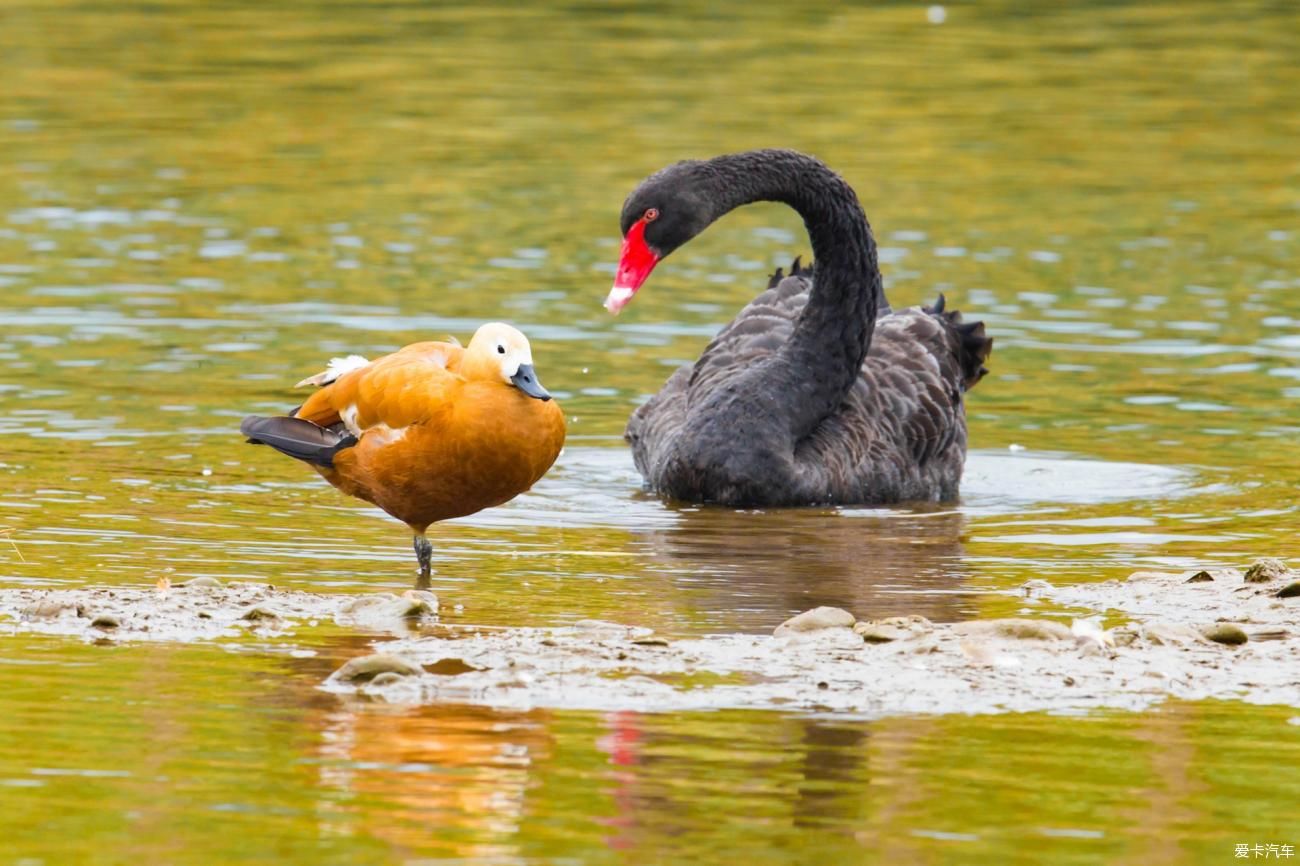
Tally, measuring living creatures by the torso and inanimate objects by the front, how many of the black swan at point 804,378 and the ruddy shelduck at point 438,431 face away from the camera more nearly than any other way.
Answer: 0

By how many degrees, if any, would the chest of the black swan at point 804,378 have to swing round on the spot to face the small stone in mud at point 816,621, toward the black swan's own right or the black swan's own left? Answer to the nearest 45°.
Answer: approximately 45° to the black swan's own left

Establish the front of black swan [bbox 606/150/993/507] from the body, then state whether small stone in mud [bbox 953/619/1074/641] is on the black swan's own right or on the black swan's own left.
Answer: on the black swan's own left

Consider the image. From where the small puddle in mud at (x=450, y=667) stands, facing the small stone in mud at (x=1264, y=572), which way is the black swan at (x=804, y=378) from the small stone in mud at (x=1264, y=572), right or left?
left

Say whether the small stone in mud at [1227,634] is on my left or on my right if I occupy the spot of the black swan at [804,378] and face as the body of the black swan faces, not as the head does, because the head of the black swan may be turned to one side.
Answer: on my left

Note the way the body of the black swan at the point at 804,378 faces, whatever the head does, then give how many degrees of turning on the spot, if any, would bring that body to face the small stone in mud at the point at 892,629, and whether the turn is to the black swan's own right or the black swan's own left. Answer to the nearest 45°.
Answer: approximately 45° to the black swan's own left

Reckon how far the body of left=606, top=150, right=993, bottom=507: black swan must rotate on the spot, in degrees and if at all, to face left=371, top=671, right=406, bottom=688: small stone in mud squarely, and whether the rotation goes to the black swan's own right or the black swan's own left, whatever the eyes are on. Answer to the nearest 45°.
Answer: approximately 45° to the black swan's own left

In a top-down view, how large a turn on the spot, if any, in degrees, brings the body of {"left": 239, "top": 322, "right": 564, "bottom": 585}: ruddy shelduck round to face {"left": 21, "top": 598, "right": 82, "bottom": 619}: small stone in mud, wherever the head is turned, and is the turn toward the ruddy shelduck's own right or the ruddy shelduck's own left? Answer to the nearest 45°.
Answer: approximately 135° to the ruddy shelduck's own right

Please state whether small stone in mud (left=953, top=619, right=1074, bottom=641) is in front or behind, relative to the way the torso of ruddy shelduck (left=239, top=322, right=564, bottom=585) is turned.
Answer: in front

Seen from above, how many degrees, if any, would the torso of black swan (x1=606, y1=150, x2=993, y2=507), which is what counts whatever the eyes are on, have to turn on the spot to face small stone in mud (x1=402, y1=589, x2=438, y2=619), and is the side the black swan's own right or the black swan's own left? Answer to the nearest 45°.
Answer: approximately 45° to the black swan's own left

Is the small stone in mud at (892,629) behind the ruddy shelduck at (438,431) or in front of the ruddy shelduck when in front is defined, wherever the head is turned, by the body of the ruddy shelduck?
in front

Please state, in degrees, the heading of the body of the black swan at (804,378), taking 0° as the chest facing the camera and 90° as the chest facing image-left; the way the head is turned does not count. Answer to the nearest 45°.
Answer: approximately 45°
